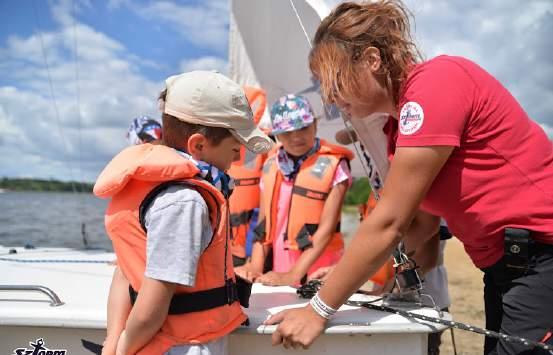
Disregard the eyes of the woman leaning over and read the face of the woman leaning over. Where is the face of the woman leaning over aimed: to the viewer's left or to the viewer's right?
to the viewer's left

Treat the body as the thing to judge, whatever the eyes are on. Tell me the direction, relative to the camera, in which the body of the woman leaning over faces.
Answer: to the viewer's left

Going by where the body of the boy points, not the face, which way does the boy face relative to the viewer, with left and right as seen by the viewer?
facing to the right of the viewer

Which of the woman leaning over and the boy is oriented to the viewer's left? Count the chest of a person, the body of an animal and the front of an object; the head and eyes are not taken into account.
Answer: the woman leaning over

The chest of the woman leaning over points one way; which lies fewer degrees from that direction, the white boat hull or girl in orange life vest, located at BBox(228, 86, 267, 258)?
the white boat hull
